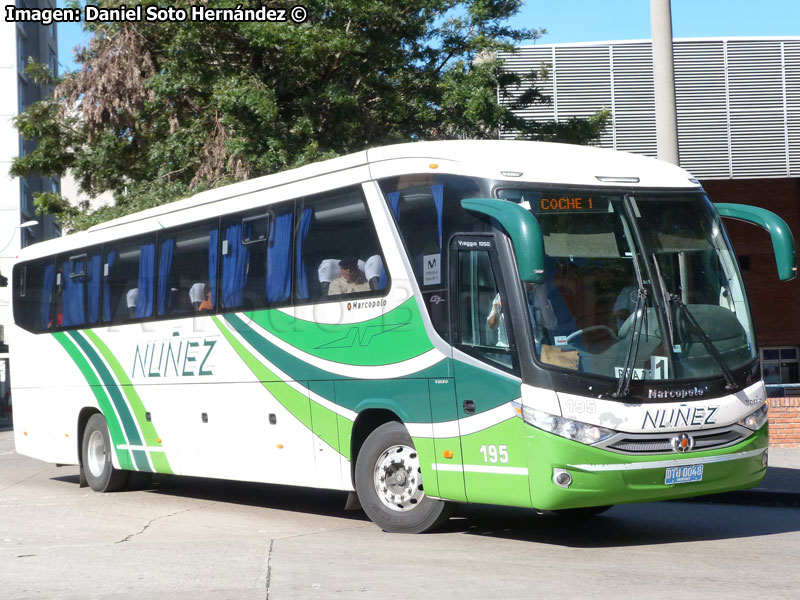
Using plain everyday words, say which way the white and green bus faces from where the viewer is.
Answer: facing the viewer and to the right of the viewer

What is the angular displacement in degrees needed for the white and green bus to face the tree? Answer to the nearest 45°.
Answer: approximately 135° to its left
